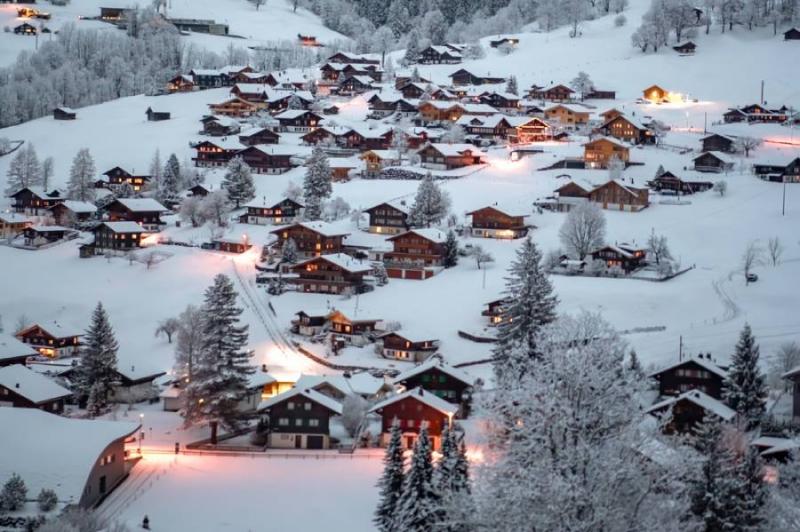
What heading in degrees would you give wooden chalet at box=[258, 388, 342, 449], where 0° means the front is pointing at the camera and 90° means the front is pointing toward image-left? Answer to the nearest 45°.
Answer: approximately 0°

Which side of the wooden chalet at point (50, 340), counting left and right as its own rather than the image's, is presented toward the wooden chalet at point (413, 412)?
left

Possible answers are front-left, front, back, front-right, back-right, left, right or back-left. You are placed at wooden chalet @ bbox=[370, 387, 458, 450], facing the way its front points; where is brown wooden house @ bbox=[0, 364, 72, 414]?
right

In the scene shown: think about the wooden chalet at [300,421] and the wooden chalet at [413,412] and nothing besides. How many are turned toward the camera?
2

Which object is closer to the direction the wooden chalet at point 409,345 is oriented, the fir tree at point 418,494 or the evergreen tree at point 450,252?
the fir tree

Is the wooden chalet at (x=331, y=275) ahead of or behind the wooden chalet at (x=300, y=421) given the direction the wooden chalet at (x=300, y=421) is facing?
behind

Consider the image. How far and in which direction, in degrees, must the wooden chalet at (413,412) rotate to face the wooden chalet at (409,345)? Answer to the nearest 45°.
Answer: approximately 180°
